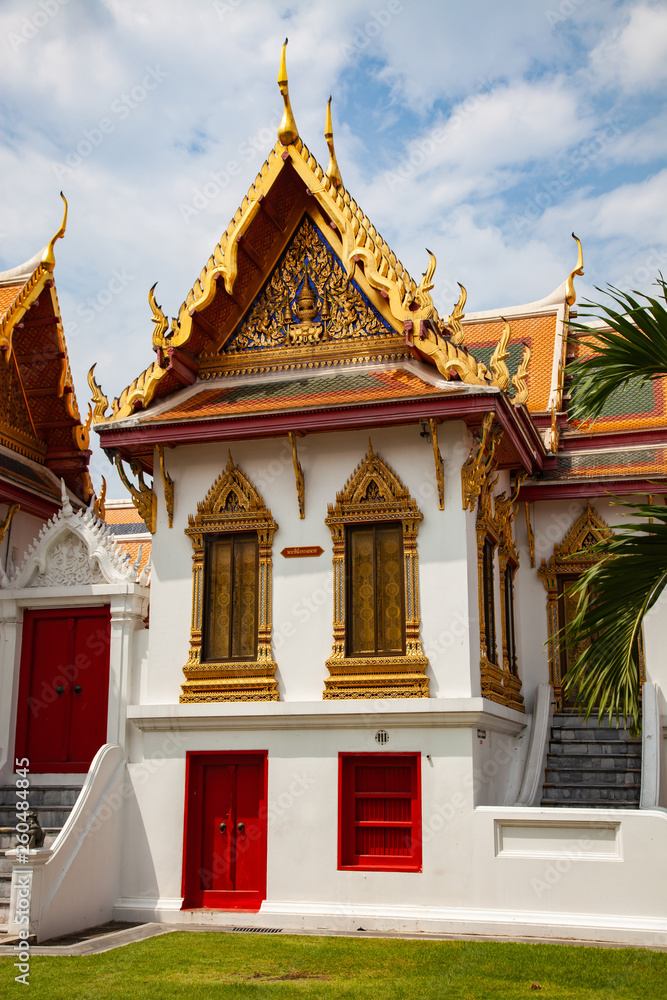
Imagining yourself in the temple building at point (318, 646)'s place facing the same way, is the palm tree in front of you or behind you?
in front

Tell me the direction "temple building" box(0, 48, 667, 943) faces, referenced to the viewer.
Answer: facing the viewer
